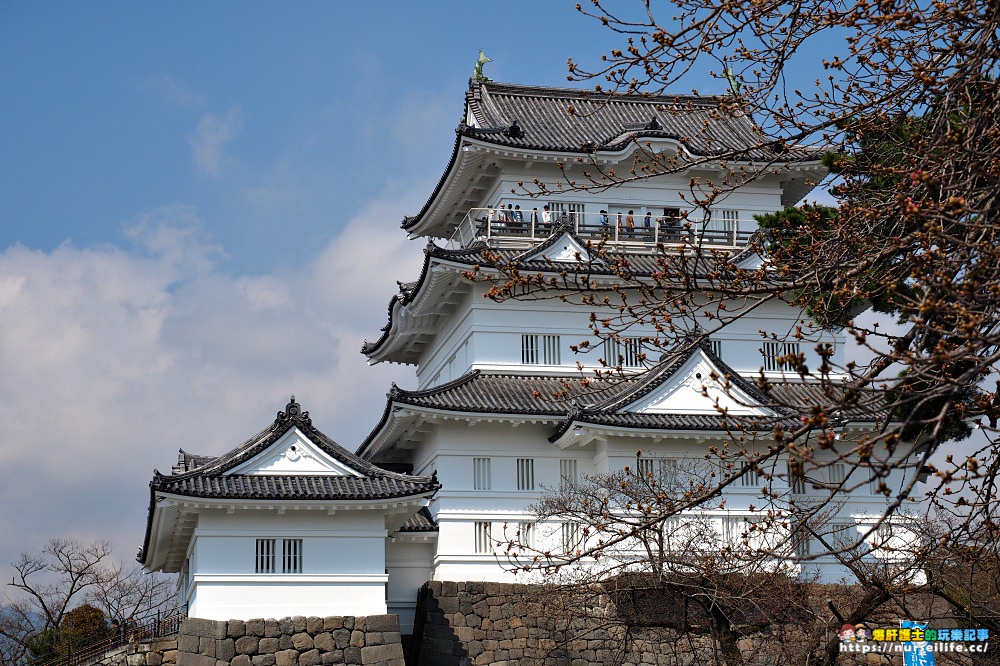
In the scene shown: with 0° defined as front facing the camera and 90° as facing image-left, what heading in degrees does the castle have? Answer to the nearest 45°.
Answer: approximately 0°
